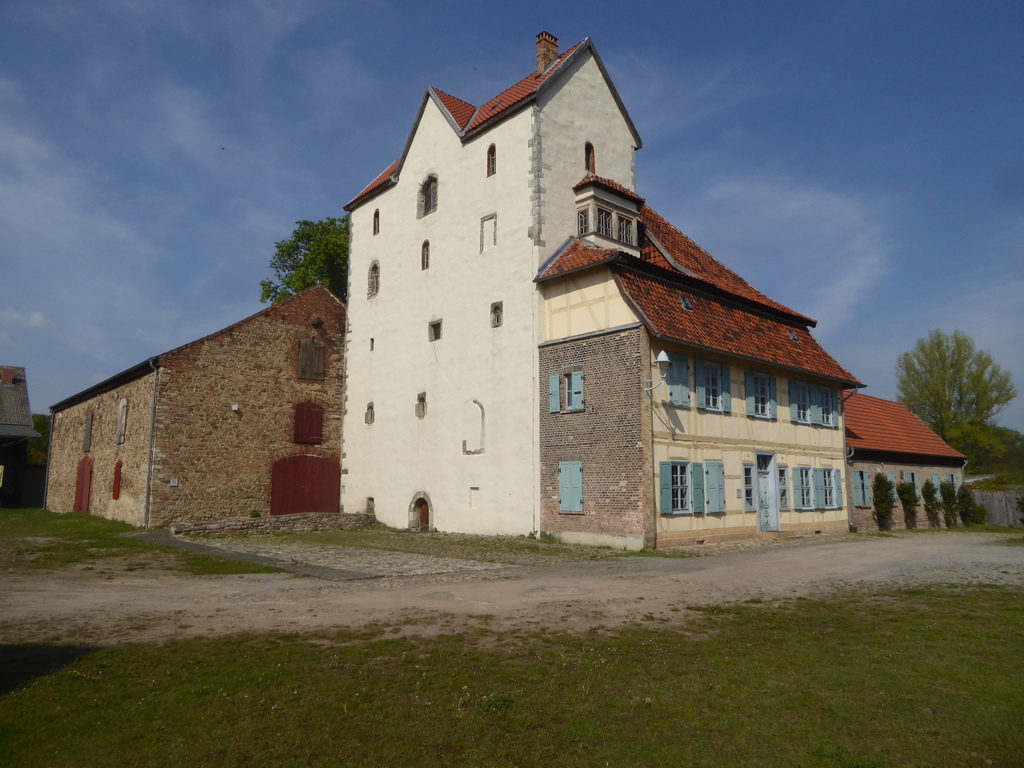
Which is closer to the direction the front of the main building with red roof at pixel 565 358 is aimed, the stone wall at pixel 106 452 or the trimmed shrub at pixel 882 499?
the trimmed shrub

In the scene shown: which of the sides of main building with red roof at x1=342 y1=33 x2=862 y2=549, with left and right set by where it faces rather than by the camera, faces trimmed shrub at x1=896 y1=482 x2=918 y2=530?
left

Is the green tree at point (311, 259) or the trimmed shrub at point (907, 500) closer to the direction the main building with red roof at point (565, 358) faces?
the trimmed shrub

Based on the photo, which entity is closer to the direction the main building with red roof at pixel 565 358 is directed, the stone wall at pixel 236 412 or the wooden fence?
the wooden fence

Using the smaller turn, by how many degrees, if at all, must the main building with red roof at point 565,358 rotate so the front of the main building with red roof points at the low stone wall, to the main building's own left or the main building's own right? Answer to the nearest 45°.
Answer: approximately 135° to the main building's own right

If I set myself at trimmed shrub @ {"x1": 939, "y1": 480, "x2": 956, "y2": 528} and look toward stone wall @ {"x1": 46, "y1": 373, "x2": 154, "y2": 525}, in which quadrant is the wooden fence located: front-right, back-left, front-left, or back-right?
back-right

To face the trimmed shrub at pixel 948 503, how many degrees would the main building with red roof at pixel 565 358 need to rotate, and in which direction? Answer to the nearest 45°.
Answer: approximately 90° to its left

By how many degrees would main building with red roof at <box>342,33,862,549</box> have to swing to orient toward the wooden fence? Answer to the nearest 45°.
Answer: approximately 90° to its left

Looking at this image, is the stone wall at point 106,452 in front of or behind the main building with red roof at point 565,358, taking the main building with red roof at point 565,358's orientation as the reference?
behind

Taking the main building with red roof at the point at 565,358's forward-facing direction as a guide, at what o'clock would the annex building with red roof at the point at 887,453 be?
the annex building with red roof at the point at 887,453 is roughly at 9 o'clock from the main building with red roof at the point at 565,358.

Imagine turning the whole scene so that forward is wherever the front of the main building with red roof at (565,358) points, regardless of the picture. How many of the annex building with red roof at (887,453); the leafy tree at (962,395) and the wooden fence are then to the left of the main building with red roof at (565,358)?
3

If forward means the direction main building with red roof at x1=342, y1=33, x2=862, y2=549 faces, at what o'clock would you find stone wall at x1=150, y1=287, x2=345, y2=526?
The stone wall is roughly at 5 o'clock from the main building with red roof.

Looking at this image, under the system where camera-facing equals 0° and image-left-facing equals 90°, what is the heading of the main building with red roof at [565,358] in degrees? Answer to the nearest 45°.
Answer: approximately 315°

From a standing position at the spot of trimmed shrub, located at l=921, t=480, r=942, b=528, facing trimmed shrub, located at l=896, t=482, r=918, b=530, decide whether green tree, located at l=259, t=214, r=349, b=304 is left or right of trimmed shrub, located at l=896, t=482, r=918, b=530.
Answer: right

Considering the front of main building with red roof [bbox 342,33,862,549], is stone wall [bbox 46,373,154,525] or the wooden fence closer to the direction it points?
the wooden fence
